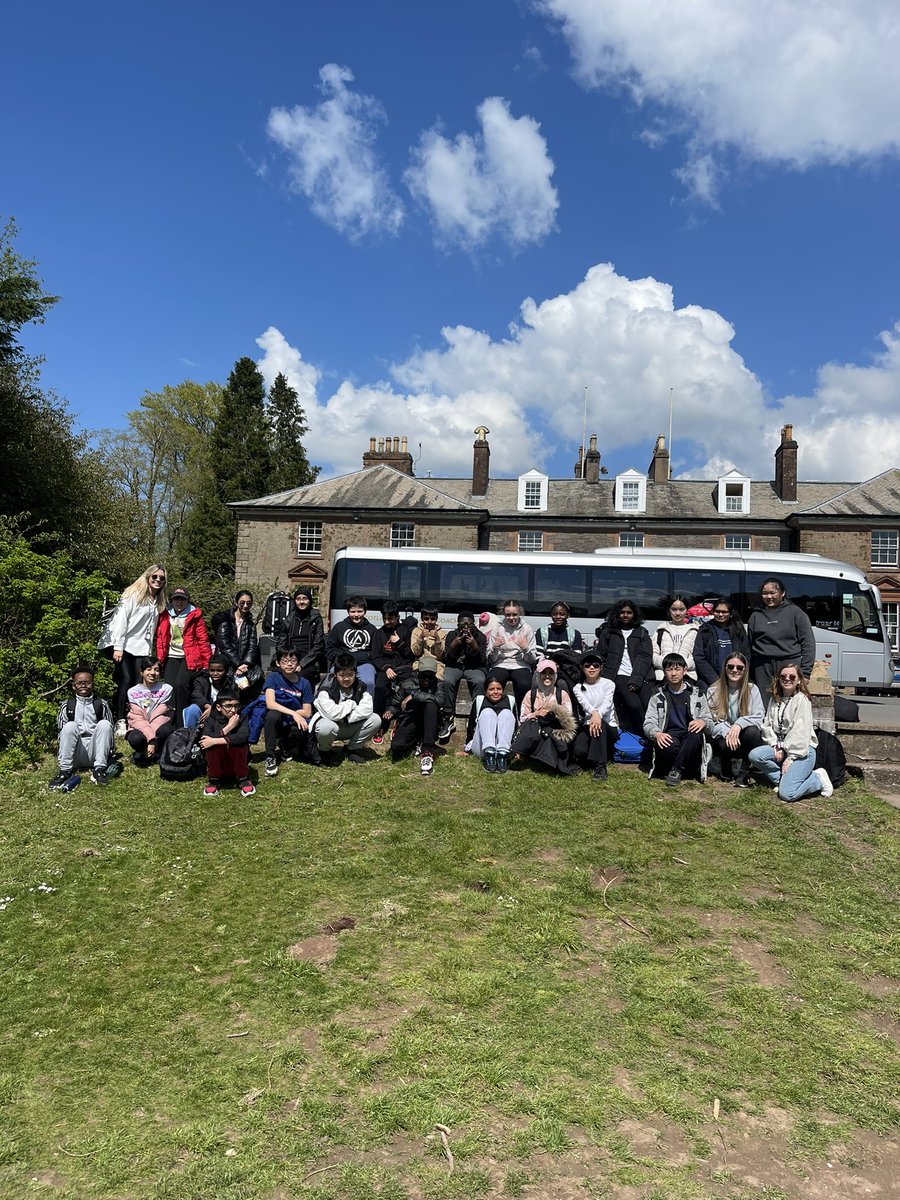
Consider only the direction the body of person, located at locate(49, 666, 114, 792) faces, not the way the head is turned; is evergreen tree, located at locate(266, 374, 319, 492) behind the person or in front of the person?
behind

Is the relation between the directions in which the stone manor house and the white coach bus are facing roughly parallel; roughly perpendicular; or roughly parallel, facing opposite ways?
roughly perpendicular

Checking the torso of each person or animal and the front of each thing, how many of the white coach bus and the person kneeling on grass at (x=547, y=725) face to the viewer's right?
1

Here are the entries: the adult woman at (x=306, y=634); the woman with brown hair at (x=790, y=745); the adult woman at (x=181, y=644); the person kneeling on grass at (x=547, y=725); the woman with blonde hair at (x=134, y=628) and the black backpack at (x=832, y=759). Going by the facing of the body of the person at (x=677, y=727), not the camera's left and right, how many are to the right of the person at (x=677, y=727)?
4
